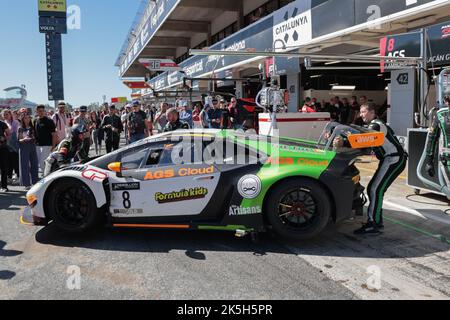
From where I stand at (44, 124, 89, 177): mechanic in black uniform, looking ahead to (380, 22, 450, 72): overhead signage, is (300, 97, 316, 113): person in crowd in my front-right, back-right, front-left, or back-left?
front-left

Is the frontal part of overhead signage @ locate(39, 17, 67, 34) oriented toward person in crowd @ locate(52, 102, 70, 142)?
yes

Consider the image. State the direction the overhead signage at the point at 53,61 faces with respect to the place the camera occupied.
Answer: facing the viewer

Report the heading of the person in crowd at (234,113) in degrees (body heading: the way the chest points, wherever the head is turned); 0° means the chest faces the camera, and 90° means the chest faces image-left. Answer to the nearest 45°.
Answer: approximately 45°

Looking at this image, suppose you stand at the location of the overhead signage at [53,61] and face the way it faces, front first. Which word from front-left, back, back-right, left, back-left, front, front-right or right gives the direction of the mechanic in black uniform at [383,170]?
front

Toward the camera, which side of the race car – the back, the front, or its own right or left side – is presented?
left

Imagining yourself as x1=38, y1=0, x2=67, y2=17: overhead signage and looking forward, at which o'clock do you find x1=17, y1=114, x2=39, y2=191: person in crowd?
The person in crowd is roughly at 12 o'clock from the overhead signage.

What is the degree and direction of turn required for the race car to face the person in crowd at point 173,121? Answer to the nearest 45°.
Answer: approximately 90° to its right

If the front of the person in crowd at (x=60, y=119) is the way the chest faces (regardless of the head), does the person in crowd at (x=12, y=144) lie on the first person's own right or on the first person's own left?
on the first person's own right

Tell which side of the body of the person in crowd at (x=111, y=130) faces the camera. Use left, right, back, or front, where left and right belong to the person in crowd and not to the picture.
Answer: front

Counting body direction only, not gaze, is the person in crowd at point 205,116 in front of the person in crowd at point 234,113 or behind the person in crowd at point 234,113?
in front

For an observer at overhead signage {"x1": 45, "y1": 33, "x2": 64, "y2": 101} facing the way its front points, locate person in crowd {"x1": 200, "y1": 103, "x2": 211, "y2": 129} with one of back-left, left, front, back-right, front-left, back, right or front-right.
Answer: front

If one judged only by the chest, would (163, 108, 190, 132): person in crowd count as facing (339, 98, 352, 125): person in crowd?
no

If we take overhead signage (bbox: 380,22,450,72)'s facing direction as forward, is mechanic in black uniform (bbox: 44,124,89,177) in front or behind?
in front
